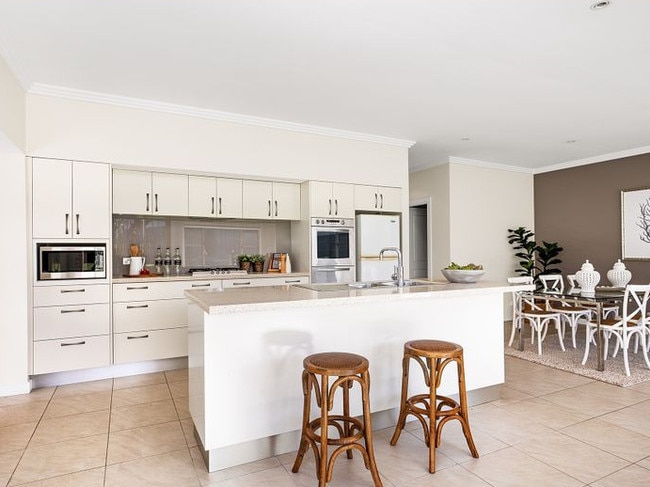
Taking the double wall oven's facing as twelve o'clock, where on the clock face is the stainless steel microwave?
The stainless steel microwave is roughly at 2 o'clock from the double wall oven.

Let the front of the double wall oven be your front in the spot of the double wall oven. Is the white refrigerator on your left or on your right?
on your left

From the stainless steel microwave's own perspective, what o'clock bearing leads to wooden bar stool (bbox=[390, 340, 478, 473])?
The wooden bar stool is roughly at 11 o'clock from the stainless steel microwave.

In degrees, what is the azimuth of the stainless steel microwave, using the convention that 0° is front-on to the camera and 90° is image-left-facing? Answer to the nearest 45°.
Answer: approximately 0°

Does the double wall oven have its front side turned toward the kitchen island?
yes

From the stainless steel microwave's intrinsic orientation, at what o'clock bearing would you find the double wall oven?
The double wall oven is roughly at 9 o'clock from the stainless steel microwave.

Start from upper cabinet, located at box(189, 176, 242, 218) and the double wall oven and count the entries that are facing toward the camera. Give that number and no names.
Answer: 2

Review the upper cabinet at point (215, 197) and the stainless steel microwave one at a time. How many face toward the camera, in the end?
2

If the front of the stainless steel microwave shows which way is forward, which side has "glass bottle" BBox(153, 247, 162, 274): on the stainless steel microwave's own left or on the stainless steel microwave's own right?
on the stainless steel microwave's own left
